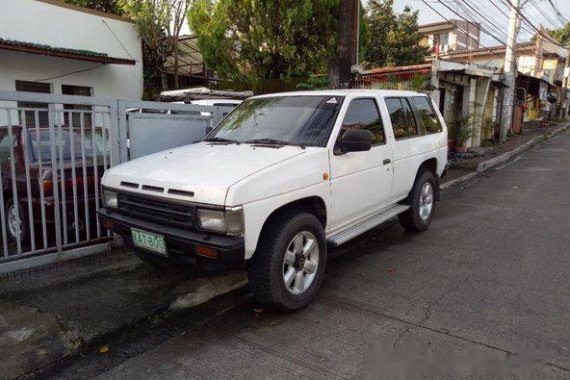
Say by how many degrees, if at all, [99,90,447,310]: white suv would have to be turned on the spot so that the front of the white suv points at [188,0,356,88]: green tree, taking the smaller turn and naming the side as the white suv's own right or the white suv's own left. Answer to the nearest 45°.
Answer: approximately 135° to the white suv's own right

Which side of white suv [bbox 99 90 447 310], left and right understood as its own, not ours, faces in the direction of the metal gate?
right

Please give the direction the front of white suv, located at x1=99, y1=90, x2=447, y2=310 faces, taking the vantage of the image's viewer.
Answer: facing the viewer and to the left of the viewer

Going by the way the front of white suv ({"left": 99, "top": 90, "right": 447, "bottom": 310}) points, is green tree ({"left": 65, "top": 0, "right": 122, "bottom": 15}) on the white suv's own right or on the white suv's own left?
on the white suv's own right

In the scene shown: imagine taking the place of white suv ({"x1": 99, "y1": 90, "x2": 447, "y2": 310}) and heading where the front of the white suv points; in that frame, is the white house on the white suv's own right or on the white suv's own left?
on the white suv's own right

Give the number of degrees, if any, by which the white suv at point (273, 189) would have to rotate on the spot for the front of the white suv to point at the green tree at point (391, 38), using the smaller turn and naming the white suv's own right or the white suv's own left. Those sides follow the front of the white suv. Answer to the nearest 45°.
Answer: approximately 135° to the white suv's own right

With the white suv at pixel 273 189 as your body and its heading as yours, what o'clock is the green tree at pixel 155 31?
The green tree is roughly at 4 o'clock from the white suv.

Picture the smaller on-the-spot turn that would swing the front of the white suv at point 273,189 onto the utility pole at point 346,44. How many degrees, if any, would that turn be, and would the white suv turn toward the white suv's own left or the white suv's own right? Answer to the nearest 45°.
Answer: approximately 135° to the white suv's own right

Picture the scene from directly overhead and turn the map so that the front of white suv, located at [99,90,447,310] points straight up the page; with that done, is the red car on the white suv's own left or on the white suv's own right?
on the white suv's own right
